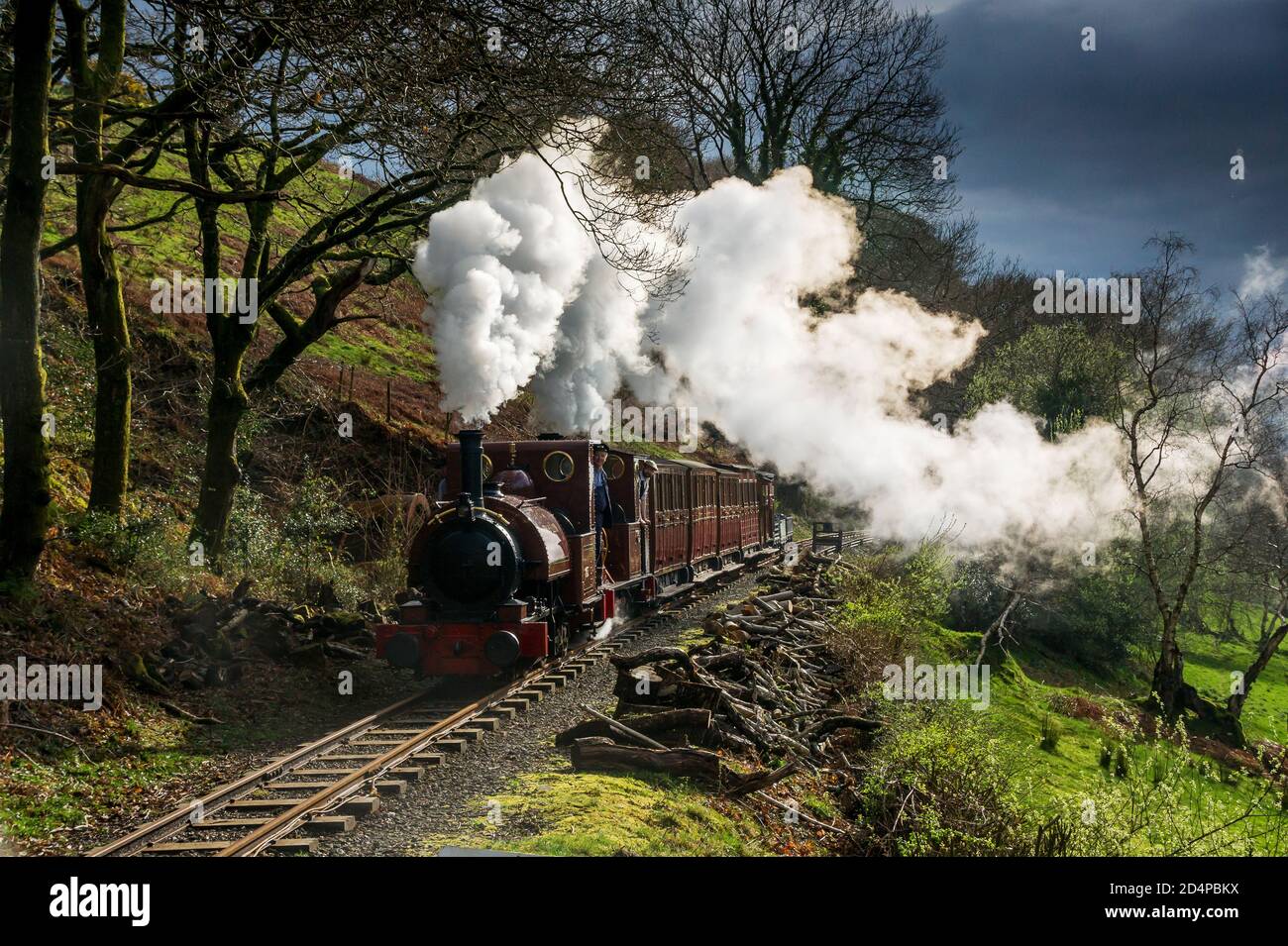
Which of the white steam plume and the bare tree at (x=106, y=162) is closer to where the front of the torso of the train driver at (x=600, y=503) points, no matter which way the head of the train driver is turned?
the bare tree

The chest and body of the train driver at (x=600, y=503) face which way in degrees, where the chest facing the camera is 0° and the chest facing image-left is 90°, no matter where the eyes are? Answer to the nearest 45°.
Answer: approximately 45°

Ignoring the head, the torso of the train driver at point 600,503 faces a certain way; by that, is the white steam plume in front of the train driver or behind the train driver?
behind
